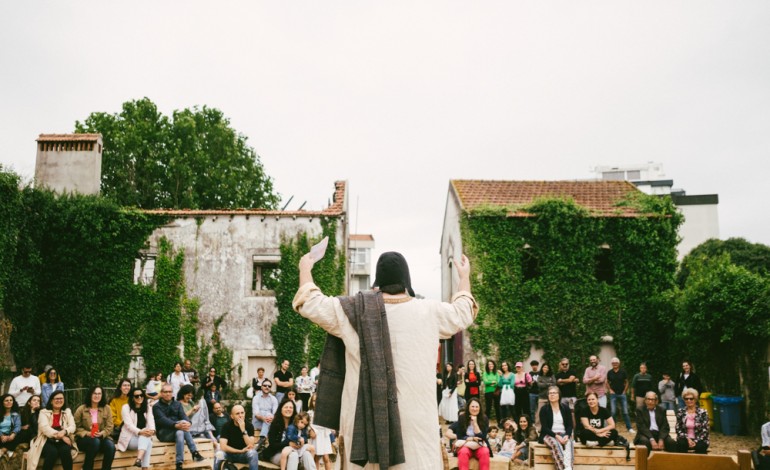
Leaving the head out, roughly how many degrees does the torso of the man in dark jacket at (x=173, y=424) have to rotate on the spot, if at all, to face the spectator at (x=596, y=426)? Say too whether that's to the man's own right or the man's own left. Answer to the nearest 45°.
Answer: approximately 45° to the man's own left

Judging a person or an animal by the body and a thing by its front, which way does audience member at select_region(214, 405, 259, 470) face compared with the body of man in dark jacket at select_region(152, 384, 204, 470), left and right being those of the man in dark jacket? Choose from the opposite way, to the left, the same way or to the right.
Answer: the same way

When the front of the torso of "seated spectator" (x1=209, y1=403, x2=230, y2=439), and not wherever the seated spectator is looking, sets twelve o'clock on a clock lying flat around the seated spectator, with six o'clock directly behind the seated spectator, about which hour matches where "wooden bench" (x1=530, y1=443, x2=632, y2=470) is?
The wooden bench is roughly at 10 o'clock from the seated spectator.

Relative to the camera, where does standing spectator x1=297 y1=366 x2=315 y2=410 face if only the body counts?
toward the camera

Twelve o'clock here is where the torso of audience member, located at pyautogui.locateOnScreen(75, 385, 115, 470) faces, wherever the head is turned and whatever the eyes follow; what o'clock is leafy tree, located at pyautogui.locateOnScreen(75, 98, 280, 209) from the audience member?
The leafy tree is roughly at 6 o'clock from the audience member.

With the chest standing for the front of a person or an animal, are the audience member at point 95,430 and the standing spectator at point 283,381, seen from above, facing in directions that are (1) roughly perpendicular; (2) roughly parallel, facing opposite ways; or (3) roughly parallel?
roughly parallel

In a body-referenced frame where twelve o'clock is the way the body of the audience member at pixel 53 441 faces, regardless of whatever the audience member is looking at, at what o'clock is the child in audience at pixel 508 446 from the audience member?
The child in audience is roughly at 9 o'clock from the audience member.

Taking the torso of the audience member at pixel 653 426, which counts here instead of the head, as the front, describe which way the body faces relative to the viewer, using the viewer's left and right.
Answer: facing the viewer

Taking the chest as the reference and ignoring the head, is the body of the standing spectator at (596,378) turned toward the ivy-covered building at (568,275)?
no

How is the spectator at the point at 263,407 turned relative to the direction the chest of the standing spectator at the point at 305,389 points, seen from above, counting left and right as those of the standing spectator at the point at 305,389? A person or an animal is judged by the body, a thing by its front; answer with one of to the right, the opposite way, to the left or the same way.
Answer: the same way

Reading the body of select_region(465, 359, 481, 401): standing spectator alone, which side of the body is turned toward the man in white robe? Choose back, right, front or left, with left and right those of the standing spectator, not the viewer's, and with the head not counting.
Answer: front

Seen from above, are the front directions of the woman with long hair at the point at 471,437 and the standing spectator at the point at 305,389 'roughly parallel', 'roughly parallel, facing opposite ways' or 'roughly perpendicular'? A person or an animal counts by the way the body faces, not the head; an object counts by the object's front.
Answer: roughly parallel

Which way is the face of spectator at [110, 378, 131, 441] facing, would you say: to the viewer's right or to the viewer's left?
to the viewer's right

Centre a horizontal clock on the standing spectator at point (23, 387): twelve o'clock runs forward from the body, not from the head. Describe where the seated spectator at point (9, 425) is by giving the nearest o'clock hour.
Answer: the seated spectator at point (9, 425) is roughly at 12 o'clock from the standing spectator at point (23, 387).

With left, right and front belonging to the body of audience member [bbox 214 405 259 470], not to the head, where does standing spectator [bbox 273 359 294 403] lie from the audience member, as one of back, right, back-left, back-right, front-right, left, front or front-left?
back-left

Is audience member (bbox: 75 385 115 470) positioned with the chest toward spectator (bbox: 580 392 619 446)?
no

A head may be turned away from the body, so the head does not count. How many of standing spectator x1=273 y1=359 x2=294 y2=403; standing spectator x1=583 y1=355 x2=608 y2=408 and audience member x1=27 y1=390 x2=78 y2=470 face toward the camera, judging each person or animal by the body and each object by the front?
3

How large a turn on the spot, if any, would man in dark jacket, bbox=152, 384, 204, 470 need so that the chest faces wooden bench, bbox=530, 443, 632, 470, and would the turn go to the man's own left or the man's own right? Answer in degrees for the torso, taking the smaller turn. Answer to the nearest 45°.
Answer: approximately 45° to the man's own left

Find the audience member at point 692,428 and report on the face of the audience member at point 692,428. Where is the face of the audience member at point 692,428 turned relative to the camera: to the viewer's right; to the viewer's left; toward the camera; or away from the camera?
toward the camera
